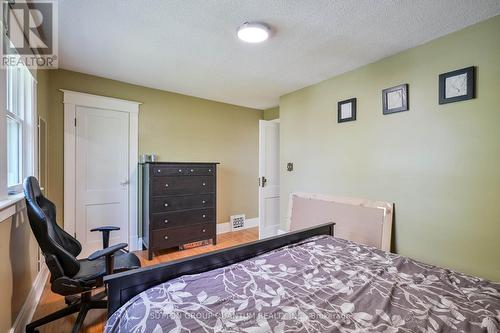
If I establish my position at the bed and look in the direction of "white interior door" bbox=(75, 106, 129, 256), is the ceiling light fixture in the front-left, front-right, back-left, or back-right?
front-right

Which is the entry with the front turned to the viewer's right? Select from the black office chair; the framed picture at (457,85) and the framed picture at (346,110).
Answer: the black office chair

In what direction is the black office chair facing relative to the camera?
to the viewer's right

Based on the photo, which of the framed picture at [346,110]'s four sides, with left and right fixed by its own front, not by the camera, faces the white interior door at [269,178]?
right

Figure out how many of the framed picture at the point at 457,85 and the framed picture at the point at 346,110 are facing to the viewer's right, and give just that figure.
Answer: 0

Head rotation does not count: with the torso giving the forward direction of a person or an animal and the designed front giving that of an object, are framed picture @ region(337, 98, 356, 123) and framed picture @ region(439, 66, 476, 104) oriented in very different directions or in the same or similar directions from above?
same or similar directions

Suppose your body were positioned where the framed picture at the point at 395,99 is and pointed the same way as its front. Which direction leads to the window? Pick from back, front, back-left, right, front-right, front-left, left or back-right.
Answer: front

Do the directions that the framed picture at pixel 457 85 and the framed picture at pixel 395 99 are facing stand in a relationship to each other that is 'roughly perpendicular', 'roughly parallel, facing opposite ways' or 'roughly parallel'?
roughly parallel

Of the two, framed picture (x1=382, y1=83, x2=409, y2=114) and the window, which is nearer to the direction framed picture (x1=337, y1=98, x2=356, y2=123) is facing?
the window

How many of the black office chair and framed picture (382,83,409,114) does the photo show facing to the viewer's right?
1

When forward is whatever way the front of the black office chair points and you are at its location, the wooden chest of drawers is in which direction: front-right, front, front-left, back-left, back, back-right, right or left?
front-left

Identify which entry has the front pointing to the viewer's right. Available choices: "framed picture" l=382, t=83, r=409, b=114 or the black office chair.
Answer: the black office chair

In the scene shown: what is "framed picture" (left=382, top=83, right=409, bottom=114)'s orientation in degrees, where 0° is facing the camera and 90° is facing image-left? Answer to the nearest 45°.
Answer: approximately 45°
